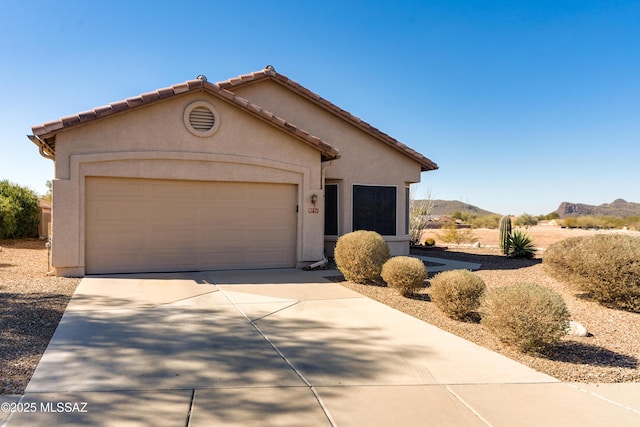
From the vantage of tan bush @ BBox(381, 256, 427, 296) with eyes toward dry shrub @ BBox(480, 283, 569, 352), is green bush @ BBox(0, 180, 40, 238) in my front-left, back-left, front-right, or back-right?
back-right

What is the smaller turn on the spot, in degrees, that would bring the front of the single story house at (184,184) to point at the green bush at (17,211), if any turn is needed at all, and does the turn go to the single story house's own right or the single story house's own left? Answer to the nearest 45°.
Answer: approximately 135° to the single story house's own right

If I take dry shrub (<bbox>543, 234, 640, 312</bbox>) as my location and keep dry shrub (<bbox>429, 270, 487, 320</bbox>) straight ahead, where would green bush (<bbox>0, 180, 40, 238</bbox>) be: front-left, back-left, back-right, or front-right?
front-right

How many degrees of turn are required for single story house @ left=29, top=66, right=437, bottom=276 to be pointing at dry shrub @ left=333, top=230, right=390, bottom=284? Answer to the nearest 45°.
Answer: approximately 90° to its left

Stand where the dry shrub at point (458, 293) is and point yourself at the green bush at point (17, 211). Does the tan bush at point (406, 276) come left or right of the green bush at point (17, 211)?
right

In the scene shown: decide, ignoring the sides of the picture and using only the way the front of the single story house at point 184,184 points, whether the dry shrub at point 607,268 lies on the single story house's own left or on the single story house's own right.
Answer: on the single story house's own left

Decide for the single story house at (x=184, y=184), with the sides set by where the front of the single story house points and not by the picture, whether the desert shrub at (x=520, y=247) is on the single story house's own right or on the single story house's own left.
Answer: on the single story house's own left

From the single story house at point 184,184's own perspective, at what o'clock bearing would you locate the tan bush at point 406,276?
The tan bush is roughly at 10 o'clock from the single story house.

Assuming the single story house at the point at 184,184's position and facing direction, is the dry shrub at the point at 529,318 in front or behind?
in front

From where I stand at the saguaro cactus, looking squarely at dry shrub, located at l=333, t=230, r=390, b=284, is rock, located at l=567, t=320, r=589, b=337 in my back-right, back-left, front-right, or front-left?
front-left

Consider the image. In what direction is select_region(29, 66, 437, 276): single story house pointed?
toward the camera
